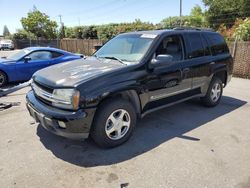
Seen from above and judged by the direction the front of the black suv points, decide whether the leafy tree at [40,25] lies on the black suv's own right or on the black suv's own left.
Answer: on the black suv's own right

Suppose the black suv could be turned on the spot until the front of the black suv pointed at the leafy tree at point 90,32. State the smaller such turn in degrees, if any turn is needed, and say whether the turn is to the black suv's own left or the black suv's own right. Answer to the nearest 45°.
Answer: approximately 135° to the black suv's own right

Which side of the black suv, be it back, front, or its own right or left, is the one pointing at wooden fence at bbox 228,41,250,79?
back

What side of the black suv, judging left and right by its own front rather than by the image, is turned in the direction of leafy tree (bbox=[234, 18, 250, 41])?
back

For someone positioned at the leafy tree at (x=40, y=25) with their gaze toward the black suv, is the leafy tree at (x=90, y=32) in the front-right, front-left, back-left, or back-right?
front-left

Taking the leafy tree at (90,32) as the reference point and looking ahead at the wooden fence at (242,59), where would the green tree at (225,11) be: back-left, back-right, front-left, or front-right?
front-left

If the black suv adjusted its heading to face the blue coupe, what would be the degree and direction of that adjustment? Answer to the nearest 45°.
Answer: approximately 90° to its right

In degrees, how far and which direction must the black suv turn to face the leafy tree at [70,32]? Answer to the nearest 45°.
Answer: approximately 135° to its right

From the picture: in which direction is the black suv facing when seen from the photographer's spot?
facing the viewer and to the left of the viewer

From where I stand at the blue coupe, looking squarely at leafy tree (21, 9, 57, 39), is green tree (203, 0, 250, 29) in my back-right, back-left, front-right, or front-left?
front-right
